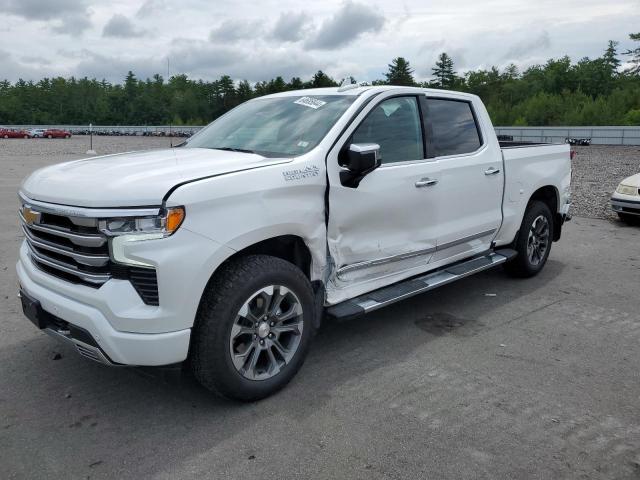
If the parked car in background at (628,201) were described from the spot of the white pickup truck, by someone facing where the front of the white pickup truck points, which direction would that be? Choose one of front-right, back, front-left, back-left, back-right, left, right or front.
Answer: back

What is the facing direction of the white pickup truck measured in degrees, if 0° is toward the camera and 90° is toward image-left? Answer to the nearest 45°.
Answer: approximately 45°

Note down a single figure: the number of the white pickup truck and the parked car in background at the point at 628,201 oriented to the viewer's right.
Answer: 0

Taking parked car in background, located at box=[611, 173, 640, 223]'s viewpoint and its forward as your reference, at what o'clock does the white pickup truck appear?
The white pickup truck is roughly at 11 o'clock from the parked car in background.

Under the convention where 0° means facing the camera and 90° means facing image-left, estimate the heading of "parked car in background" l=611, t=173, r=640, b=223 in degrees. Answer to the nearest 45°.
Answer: approximately 45°
